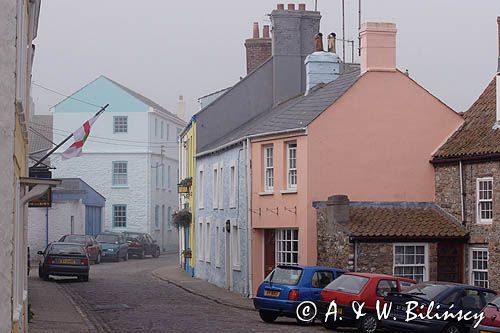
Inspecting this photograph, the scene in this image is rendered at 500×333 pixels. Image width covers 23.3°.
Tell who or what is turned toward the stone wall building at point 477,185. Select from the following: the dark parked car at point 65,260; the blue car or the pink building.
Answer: the blue car

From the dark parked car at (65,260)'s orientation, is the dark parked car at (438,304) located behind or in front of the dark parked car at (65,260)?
behind

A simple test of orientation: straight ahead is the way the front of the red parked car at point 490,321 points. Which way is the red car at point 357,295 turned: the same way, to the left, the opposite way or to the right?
the same way

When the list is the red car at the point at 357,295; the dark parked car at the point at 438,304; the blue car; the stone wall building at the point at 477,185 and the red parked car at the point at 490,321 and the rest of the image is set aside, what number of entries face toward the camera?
1

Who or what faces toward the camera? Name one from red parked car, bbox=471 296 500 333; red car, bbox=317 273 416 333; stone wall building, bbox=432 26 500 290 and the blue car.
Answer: the stone wall building

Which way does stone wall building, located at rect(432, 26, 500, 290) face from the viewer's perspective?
toward the camera

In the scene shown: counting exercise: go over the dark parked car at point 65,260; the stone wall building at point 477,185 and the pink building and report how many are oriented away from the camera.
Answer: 1

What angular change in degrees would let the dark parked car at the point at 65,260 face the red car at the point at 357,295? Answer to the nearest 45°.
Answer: approximately 180°

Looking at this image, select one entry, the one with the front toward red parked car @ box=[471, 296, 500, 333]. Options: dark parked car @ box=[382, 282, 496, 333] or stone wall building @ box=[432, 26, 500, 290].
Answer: the stone wall building

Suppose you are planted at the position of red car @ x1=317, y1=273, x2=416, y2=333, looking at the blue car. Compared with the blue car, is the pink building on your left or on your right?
right

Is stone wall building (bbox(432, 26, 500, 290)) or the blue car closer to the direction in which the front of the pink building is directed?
the blue car
